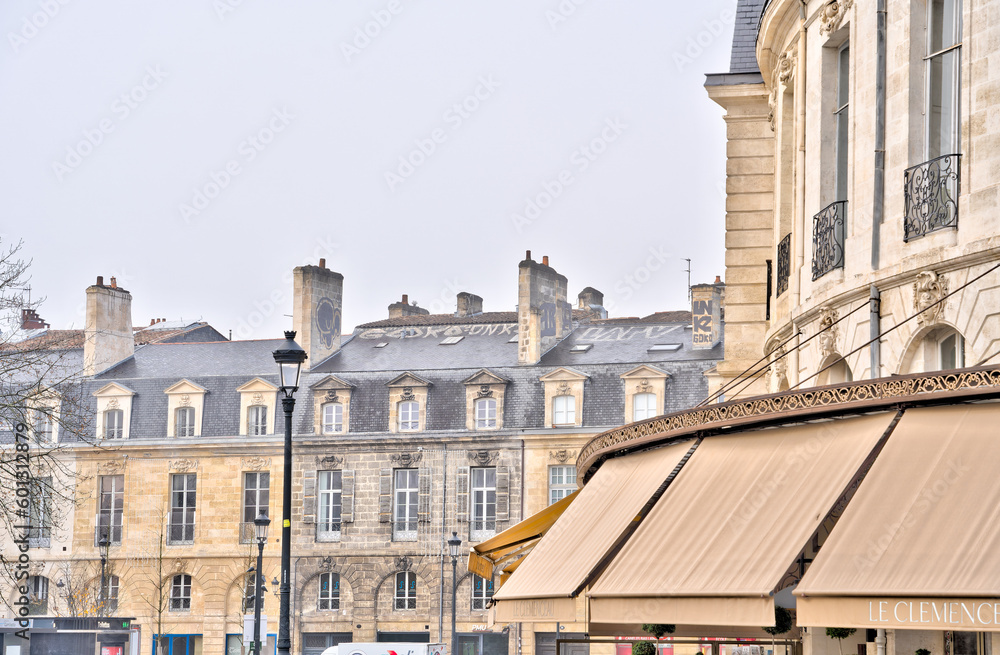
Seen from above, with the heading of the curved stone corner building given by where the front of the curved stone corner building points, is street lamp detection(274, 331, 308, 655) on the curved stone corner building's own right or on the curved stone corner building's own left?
on the curved stone corner building's own right

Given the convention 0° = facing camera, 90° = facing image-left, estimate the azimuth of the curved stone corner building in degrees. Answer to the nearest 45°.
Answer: approximately 45°

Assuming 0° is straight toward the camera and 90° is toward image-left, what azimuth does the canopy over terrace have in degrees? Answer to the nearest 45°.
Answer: approximately 45°
